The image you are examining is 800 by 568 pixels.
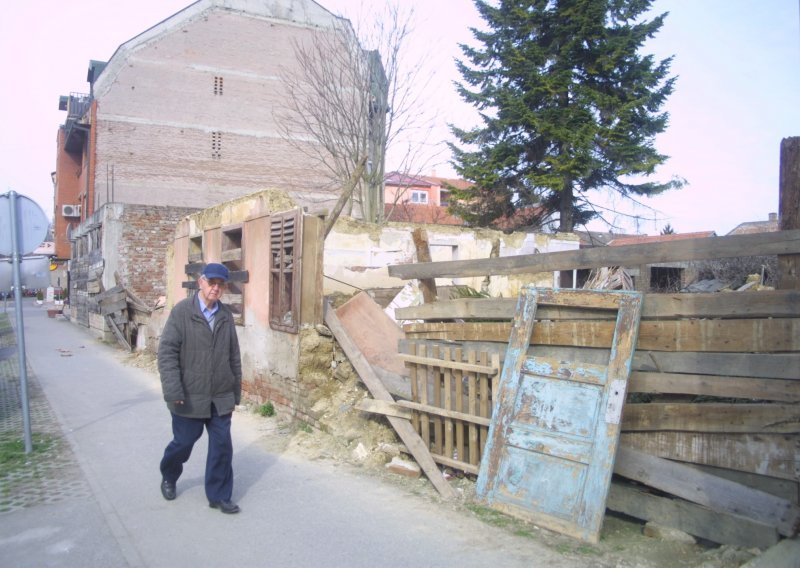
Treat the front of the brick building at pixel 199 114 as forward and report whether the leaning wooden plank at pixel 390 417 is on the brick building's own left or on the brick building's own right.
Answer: on the brick building's own left

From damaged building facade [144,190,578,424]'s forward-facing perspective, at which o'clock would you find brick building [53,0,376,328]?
The brick building is roughly at 4 o'clock from the damaged building facade.

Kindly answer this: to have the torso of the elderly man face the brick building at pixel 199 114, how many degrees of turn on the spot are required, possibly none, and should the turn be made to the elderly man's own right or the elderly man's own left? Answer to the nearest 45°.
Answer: approximately 135° to the elderly man's own left

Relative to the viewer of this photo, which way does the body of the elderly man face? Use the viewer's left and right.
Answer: facing the viewer and to the right of the viewer

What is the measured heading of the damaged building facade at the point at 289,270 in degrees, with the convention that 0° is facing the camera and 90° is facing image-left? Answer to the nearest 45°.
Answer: approximately 45°

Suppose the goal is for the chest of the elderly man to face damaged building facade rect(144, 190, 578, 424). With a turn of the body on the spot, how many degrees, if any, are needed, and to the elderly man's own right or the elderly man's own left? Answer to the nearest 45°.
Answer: approximately 135° to the elderly man's own left

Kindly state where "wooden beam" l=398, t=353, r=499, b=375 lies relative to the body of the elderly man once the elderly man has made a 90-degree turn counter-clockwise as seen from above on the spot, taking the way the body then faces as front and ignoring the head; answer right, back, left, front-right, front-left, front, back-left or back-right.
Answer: front-right

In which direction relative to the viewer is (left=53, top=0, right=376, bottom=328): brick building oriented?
to the viewer's left

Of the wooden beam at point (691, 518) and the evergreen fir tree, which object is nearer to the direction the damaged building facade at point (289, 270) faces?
the wooden beam

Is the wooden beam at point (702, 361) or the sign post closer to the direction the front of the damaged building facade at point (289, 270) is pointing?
the sign post

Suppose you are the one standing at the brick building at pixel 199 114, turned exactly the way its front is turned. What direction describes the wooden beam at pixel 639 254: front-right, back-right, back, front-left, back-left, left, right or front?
left

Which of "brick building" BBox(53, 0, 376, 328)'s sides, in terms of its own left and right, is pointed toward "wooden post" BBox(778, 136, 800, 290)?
left

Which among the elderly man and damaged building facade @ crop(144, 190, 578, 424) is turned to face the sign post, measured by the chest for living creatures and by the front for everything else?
the damaged building facade

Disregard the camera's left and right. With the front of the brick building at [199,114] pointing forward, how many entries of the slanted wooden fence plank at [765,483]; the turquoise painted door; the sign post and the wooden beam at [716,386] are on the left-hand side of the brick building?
4
